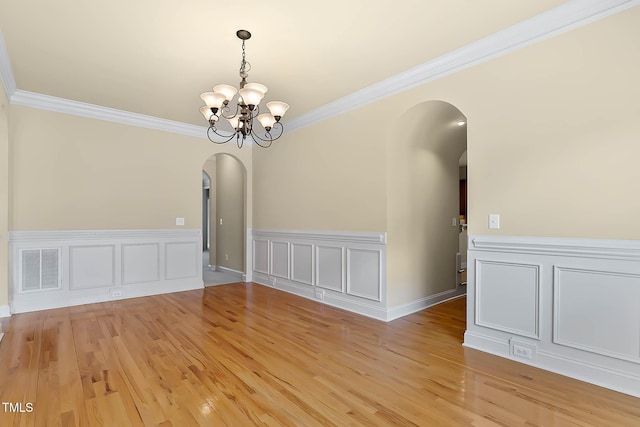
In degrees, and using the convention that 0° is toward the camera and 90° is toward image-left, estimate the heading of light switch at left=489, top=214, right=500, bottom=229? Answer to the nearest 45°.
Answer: approximately 0°
